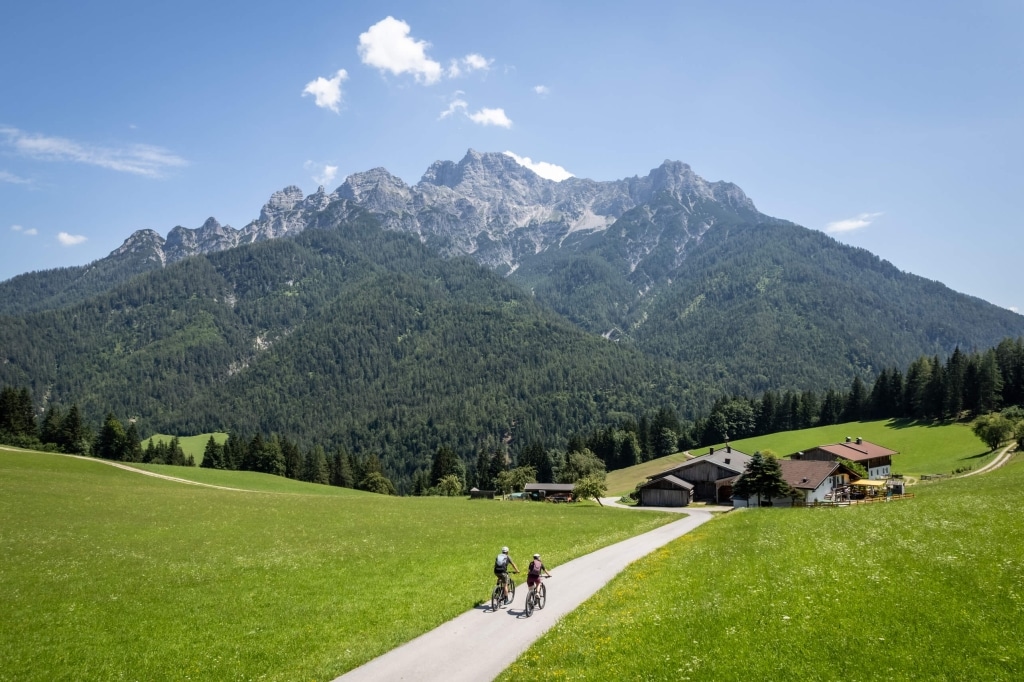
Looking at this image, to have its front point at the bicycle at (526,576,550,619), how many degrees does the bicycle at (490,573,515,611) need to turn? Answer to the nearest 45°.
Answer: approximately 90° to its right

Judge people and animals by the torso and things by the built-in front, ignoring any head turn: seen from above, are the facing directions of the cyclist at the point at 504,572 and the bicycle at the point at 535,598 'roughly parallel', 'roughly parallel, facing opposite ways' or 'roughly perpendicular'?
roughly parallel

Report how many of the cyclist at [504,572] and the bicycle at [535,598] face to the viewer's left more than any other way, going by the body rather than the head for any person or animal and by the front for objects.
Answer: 0

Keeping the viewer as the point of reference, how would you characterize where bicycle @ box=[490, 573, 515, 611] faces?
facing away from the viewer and to the right of the viewer

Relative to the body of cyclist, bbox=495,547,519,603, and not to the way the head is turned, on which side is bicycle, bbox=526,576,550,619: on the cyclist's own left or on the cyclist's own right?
on the cyclist's own right

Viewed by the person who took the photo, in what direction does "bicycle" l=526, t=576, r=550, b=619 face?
facing away from the viewer and to the right of the viewer

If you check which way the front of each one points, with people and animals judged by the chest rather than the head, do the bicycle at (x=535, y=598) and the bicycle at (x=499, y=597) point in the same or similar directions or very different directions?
same or similar directions

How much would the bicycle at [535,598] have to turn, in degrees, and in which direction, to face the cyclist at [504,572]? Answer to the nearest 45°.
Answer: approximately 90° to its left

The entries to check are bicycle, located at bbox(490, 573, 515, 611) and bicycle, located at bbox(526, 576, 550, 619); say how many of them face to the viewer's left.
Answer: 0

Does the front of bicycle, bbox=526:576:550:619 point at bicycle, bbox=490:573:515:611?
no

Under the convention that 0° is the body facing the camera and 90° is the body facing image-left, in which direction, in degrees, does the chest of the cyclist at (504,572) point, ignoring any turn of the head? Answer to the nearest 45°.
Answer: approximately 225°
